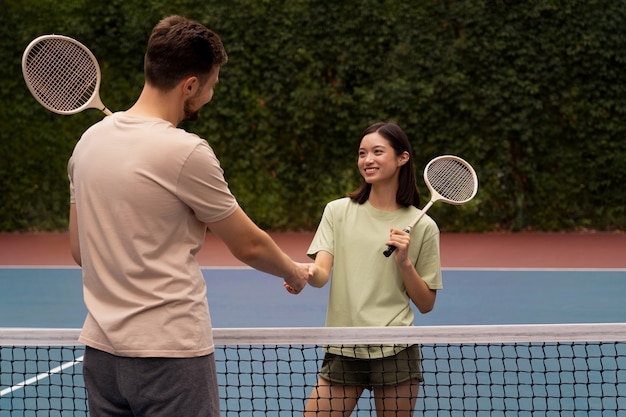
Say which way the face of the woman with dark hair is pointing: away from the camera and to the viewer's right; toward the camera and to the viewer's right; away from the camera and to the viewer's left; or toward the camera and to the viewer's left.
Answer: toward the camera and to the viewer's left

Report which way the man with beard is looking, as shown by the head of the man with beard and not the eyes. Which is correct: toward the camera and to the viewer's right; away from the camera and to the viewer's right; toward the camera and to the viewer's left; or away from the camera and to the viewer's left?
away from the camera and to the viewer's right

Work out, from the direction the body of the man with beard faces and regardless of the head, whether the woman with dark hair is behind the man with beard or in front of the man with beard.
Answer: in front

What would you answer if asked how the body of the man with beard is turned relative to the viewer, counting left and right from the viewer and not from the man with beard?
facing away from the viewer and to the right of the viewer
